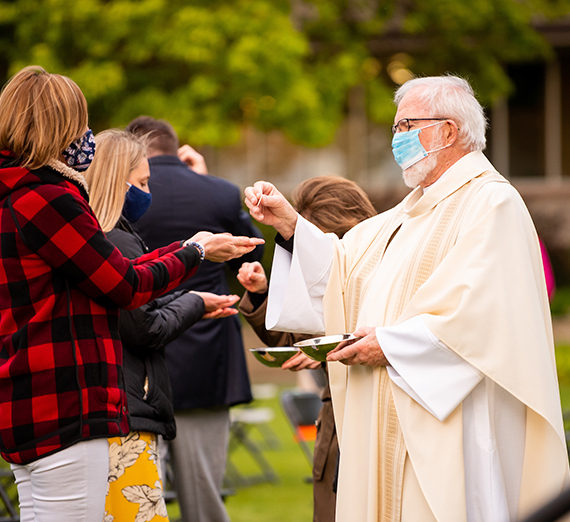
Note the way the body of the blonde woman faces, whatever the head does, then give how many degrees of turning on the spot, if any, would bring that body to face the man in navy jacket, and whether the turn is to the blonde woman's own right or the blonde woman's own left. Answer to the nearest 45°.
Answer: approximately 90° to the blonde woman's own left

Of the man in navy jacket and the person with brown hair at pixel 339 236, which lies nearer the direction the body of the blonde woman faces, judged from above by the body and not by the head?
the person with brown hair

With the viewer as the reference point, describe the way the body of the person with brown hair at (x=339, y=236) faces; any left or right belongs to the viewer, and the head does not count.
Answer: facing to the left of the viewer

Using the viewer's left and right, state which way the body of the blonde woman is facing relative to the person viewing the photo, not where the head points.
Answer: facing to the right of the viewer

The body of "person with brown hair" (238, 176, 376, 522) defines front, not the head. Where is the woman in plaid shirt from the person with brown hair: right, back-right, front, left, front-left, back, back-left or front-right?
front-left

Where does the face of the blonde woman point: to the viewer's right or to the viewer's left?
to the viewer's right

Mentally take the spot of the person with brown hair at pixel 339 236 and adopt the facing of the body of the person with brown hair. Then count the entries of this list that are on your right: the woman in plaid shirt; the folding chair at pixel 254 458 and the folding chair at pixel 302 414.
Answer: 2

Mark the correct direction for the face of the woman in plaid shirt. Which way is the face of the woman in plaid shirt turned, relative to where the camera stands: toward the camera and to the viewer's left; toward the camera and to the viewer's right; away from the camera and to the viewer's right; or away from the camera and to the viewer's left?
away from the camera and to the viewer's right

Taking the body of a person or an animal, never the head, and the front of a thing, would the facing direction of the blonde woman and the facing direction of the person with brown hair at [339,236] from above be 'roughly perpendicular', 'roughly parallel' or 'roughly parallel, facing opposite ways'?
roughly parallel, facing opposite ways

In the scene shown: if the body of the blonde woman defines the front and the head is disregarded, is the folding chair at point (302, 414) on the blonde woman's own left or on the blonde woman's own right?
on the blonde woman's own left

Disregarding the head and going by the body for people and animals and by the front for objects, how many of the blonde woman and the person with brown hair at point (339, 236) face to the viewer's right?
1

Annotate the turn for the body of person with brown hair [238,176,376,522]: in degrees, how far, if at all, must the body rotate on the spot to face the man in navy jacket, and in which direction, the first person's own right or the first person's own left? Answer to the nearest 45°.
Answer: approximately 45° to the first person's own right

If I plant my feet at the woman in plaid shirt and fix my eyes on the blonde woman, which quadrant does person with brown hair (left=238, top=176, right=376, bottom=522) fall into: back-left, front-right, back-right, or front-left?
front-right

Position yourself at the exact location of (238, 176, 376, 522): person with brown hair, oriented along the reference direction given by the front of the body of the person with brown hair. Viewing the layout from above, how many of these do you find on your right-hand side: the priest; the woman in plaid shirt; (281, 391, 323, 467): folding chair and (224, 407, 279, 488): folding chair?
2

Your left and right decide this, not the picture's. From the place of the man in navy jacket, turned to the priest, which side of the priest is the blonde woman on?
right

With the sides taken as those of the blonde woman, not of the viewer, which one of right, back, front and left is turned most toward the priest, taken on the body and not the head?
front

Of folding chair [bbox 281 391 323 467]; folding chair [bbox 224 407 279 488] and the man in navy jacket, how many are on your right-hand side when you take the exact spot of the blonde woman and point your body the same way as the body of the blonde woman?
0

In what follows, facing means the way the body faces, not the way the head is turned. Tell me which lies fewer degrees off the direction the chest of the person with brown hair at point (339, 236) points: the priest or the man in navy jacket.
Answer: the man in navy jacket

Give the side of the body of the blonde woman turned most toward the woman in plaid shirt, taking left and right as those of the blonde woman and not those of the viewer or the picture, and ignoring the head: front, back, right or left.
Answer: right
